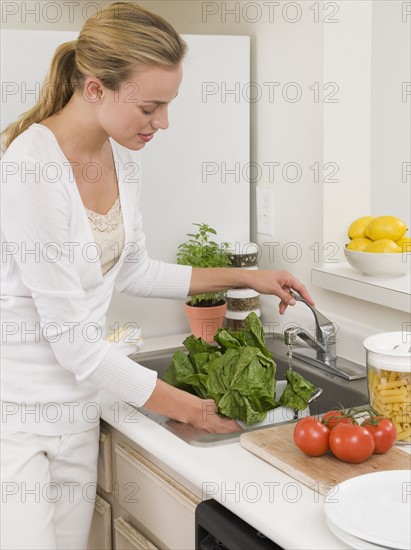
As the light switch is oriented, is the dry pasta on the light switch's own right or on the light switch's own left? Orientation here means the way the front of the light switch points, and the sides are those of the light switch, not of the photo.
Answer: on the light switch's own left

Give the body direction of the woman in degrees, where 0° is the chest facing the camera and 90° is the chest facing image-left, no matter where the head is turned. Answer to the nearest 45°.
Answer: approximately 315°

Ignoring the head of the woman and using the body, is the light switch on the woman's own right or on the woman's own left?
on the woman's own left

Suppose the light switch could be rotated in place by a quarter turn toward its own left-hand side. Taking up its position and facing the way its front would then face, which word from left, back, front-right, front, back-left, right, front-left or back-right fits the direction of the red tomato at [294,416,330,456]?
front-right

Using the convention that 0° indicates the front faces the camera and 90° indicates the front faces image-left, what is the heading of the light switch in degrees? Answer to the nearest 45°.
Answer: approximately 45°
